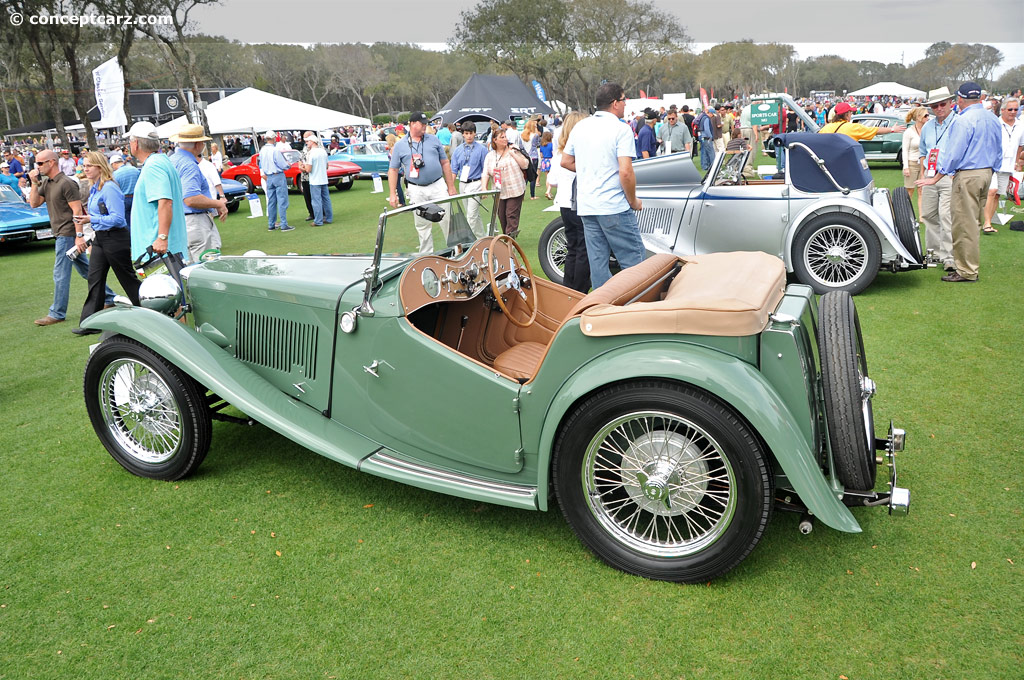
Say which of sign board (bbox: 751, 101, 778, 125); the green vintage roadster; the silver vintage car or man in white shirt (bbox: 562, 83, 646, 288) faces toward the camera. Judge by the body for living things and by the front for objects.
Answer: the sign board

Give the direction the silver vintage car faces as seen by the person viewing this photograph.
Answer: facing to the left of the viewer

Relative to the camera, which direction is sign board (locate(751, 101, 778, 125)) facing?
toward the camera

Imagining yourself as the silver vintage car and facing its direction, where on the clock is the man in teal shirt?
The man in teal shirt is roughly at 11 o'clock from the silver vintage car.

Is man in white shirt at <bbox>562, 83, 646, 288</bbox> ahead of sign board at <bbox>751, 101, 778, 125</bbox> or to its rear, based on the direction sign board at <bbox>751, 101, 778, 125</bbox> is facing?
ahead

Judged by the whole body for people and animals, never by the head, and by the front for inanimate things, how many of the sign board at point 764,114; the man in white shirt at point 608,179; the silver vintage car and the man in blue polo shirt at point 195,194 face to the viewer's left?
1

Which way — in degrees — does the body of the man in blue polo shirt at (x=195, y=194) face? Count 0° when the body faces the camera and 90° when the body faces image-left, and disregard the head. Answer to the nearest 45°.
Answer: approximately 270°

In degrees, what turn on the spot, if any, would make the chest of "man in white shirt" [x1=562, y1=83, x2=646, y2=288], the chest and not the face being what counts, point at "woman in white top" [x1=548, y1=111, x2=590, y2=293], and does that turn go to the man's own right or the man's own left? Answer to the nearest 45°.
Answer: approximately 45° to the man's own left

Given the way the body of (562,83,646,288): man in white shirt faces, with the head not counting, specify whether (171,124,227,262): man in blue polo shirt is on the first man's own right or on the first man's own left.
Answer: on the first man's own left
